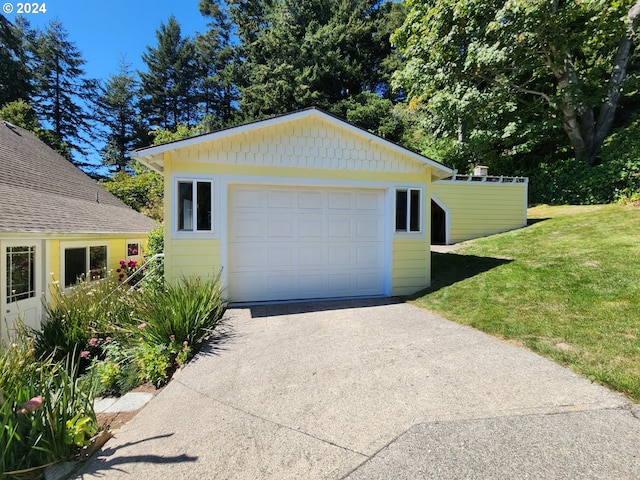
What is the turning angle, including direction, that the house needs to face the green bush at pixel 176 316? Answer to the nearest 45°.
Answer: approximately 45° to its right

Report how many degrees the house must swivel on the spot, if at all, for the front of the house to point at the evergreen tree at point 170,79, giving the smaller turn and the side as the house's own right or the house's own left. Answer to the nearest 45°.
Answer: approximately 135° to the house's own left

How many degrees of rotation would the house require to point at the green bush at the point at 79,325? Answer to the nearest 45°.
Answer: approximately 45° to its right

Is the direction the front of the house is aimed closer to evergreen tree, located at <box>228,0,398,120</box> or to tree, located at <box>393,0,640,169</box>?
the tree

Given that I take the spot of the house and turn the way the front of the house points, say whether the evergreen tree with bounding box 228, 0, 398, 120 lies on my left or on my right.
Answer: on my left

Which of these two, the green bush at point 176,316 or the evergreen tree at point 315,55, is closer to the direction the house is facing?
the green bush

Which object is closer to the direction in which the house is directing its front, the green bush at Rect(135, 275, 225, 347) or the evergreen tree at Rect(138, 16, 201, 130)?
the green bush

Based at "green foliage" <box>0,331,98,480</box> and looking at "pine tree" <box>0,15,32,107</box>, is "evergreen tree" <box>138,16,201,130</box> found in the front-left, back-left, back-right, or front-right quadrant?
front-right

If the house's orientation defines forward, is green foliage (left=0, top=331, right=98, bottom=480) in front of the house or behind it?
in front
